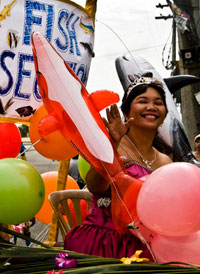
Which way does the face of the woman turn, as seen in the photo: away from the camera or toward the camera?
toward the camera

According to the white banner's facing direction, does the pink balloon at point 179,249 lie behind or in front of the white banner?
in front

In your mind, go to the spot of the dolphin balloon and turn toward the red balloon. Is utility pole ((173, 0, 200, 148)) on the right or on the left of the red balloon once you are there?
right

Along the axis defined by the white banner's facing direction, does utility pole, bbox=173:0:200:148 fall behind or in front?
behind

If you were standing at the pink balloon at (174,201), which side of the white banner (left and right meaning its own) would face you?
front

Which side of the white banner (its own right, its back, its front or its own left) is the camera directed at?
front
